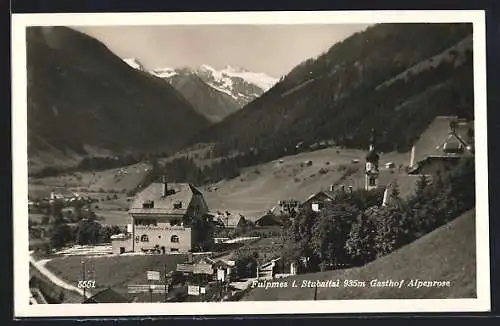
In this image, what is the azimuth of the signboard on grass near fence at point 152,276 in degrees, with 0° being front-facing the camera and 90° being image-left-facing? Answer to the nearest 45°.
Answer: approximately 0°

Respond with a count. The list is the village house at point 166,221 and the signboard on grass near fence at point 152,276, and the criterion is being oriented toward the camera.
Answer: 2

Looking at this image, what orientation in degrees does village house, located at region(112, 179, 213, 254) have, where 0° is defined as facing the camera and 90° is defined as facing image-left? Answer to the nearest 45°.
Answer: approximately 0°
